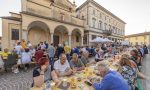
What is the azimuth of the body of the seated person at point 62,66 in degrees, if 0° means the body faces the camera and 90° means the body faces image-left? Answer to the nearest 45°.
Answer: approximately 315°

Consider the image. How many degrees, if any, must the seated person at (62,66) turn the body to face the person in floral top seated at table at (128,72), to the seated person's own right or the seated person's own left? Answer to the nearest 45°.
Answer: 0° — they already face them

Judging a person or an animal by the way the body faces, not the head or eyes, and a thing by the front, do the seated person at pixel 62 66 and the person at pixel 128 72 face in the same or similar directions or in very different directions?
very different directions

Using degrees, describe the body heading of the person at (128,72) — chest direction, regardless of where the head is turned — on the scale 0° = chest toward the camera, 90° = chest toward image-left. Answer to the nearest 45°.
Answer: approximately 135°

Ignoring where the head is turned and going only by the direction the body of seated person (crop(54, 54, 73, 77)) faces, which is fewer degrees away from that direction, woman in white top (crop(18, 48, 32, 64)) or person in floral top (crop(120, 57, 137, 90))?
the person in floral top

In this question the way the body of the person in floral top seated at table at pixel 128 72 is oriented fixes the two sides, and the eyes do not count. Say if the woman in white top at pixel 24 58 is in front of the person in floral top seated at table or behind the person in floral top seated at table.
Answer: in front

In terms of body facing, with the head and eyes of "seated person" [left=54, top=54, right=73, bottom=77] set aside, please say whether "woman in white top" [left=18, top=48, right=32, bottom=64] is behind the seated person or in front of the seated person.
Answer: behind
